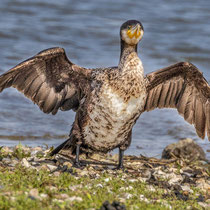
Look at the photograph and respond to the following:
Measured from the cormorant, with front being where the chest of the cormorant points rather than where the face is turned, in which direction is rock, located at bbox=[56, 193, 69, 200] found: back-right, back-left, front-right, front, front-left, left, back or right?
front-right

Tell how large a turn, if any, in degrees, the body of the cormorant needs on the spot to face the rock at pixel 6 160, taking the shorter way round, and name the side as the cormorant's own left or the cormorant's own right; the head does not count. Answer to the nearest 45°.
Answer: approximately 90° to the cormorant's own right

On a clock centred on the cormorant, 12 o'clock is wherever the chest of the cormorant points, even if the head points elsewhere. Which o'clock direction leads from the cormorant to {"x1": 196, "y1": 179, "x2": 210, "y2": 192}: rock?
The rock is roughly at 11 o'clock from the cormorant.

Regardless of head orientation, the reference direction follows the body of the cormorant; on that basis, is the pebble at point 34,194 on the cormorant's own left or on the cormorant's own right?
on the cormorant's own right

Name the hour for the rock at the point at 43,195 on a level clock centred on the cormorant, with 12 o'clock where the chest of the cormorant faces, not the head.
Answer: The rock is roughly at 2 o'clock from the cormorant.

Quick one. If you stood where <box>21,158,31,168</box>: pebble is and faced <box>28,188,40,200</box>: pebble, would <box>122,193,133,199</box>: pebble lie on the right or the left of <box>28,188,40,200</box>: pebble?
left

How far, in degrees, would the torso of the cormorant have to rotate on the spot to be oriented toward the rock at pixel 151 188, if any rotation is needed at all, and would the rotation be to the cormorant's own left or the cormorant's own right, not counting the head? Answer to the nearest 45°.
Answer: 0° — it already faces it

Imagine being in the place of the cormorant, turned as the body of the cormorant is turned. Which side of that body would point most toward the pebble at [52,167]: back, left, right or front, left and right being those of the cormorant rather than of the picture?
right

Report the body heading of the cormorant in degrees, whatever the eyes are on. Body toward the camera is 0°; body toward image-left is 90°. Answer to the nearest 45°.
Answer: approximately 315°

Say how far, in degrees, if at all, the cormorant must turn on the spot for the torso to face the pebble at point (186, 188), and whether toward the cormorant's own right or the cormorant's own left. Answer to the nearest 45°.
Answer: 0° — it already faces it

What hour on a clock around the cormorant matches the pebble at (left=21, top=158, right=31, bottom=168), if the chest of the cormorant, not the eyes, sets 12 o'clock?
The pebble is roughly at 3 o'clock from the cormorant.

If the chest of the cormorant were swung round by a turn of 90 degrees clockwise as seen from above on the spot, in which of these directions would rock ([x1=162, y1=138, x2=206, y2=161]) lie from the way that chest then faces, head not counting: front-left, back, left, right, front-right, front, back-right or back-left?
back

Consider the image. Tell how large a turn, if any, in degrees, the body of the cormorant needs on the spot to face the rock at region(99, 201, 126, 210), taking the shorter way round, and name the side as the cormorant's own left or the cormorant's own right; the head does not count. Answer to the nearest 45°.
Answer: approximately 45° to the cormorant's own right

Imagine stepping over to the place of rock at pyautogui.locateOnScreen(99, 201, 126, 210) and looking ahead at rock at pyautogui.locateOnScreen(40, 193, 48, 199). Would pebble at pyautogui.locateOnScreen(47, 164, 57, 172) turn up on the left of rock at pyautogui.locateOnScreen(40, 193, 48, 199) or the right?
right
